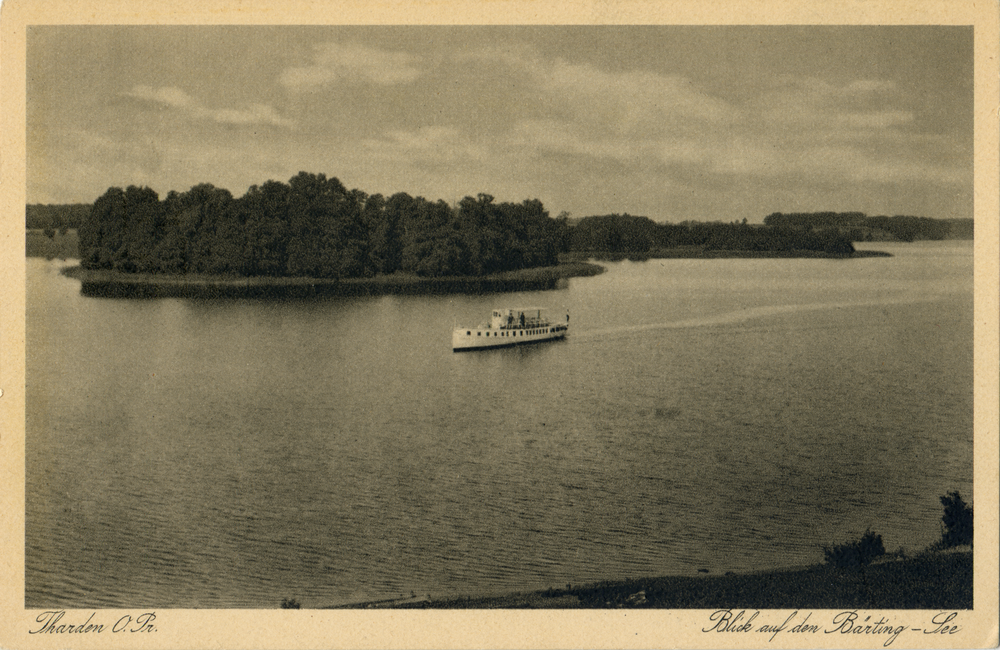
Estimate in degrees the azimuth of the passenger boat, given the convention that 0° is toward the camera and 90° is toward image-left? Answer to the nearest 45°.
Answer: approximately 45°
